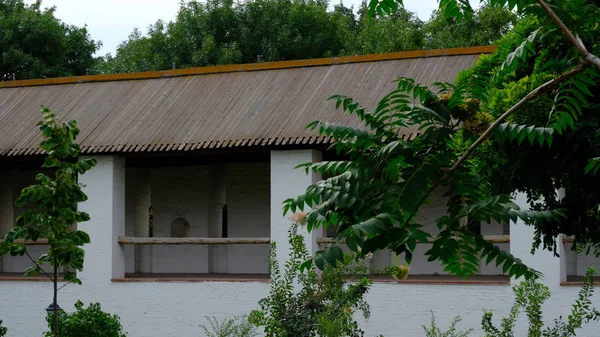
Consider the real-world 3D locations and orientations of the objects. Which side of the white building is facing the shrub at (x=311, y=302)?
front

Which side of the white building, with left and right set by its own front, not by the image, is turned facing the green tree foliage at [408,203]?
front

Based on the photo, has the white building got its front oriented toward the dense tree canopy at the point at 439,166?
yes

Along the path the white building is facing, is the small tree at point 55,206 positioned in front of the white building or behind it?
in front

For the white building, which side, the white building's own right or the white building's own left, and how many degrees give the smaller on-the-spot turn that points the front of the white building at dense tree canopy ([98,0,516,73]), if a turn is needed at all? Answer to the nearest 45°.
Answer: approximately 180°

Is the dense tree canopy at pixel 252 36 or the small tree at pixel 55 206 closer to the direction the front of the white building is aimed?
the small tree

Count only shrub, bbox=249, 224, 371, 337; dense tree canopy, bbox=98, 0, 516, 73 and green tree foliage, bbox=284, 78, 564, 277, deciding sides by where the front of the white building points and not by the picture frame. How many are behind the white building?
1

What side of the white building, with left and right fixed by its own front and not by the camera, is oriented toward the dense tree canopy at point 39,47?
back

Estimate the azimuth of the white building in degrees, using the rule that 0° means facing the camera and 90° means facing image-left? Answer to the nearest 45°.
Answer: approximately 0°
